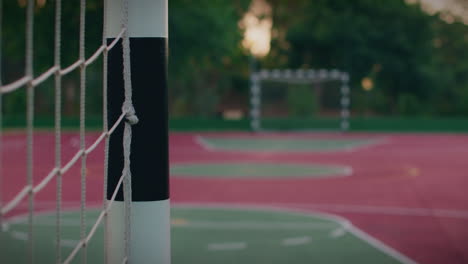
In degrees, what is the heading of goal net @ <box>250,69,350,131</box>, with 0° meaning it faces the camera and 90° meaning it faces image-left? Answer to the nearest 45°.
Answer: approximately 0°

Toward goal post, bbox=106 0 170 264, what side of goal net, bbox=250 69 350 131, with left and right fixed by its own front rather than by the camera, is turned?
front
